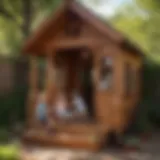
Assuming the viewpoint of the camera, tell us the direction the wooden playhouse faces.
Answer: facing the viewer and to the left of the viewer
